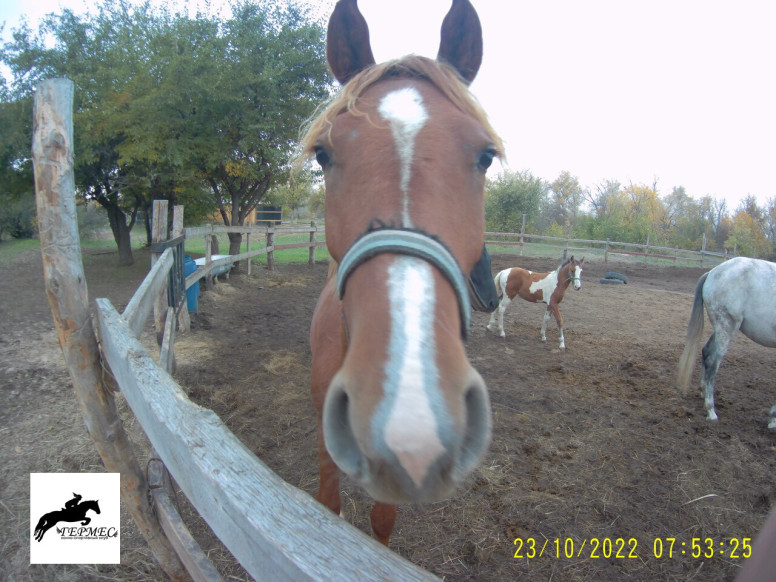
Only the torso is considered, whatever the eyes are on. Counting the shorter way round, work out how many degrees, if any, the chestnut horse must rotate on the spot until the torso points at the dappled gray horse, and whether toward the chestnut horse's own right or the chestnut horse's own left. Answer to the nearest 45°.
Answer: approximately 135° to the chestnut horse's own left

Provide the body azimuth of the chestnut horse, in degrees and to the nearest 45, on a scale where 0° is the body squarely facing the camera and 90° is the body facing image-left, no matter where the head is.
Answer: approximately 0°

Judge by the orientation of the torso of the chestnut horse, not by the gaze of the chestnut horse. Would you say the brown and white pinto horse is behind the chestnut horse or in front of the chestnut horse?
behind

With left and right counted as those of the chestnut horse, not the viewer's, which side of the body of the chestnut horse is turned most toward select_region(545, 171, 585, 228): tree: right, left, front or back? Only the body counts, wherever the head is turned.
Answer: back

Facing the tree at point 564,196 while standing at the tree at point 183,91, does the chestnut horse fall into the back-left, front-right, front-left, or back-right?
back-right

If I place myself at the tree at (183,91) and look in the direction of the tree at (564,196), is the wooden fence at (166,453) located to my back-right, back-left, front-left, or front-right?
back-right
